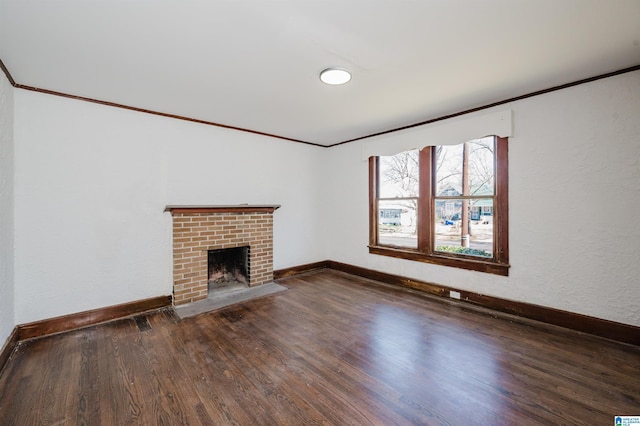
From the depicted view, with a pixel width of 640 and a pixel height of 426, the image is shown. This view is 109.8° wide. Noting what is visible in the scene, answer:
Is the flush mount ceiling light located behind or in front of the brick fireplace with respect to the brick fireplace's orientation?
in front

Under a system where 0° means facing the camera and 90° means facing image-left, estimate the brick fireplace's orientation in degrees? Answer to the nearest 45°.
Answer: approximately 315°
